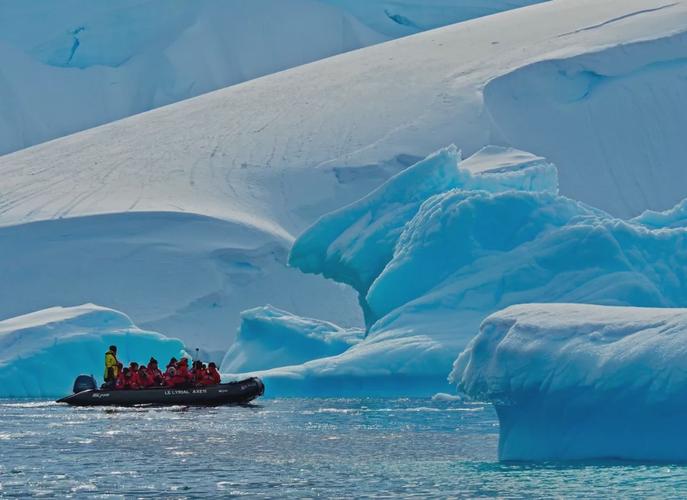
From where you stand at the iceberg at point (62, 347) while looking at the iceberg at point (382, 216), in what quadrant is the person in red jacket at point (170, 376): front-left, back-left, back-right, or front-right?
front-right

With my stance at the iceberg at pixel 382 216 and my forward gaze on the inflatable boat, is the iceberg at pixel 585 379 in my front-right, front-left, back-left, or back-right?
front-left

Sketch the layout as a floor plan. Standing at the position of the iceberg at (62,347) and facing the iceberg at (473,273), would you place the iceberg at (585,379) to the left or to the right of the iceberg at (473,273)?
right

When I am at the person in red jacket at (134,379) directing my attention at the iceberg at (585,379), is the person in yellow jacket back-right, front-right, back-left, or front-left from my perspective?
back-right

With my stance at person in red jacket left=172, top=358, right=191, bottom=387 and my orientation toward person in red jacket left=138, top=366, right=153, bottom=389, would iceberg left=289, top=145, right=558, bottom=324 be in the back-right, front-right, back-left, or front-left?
back-right

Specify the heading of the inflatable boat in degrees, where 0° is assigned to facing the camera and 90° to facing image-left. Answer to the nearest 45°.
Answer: approximately 270°

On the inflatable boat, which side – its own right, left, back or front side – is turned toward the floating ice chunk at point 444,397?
front

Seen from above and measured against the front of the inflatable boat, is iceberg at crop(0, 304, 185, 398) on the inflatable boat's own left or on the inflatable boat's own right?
on the inflatable boat's own left

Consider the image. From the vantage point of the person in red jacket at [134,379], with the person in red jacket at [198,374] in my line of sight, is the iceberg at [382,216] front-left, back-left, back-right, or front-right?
front-left
